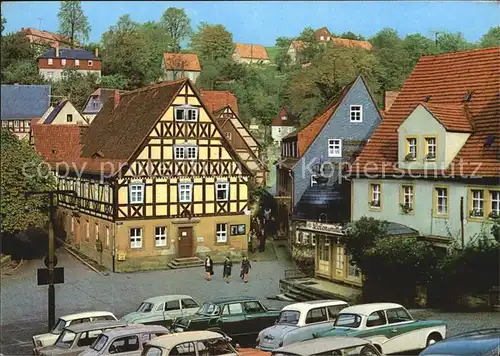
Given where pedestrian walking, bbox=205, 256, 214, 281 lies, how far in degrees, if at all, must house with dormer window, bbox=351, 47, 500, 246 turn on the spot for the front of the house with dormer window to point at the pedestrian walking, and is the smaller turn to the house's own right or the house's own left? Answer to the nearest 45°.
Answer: approximately 45° to the house's own right

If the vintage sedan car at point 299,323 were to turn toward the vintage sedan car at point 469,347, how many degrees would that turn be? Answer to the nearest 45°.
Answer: approximately 90° to its left

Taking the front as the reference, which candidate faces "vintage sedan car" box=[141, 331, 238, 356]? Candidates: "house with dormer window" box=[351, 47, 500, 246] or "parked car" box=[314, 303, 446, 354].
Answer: the house with dormer window

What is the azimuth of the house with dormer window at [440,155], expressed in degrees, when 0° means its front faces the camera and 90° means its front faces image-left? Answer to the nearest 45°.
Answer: approximately 45°

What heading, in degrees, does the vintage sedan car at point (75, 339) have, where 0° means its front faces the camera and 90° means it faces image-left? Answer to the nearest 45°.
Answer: approximately 45°
